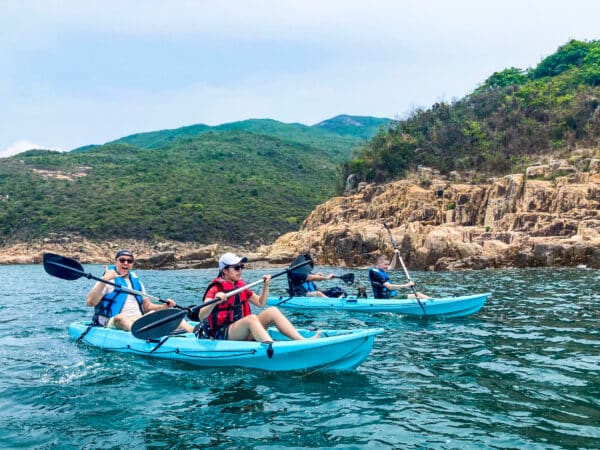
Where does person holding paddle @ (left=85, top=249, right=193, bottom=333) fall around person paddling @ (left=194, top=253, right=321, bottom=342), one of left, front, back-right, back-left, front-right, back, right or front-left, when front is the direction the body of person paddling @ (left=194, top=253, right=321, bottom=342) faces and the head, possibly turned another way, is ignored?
back

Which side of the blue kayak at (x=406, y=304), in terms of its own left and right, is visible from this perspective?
right

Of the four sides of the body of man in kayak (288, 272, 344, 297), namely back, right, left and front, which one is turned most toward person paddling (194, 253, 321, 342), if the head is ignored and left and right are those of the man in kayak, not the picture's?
right

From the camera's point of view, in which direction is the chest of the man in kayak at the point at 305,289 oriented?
to the viewer's right

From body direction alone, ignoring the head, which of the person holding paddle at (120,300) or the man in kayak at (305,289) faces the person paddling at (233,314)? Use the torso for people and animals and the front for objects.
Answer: the person holding paddle at (120,300)

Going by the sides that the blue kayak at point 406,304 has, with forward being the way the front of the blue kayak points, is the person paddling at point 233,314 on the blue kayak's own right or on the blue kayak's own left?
on the blue kayak's own right

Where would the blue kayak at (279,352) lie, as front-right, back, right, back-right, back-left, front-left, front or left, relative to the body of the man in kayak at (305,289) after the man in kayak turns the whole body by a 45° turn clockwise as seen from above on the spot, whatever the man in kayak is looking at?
front-right

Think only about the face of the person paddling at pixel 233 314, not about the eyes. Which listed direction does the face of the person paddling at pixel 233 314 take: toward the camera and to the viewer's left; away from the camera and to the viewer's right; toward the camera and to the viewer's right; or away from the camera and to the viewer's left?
toward the camera and to the viewer's right

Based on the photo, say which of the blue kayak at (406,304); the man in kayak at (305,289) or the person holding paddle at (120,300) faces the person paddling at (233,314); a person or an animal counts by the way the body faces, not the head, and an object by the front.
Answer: the person holding paddle at (120,300)

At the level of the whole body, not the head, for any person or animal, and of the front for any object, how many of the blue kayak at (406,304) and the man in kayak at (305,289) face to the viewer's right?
2

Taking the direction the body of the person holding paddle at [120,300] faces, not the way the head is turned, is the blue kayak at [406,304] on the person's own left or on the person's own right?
on the person's own left
